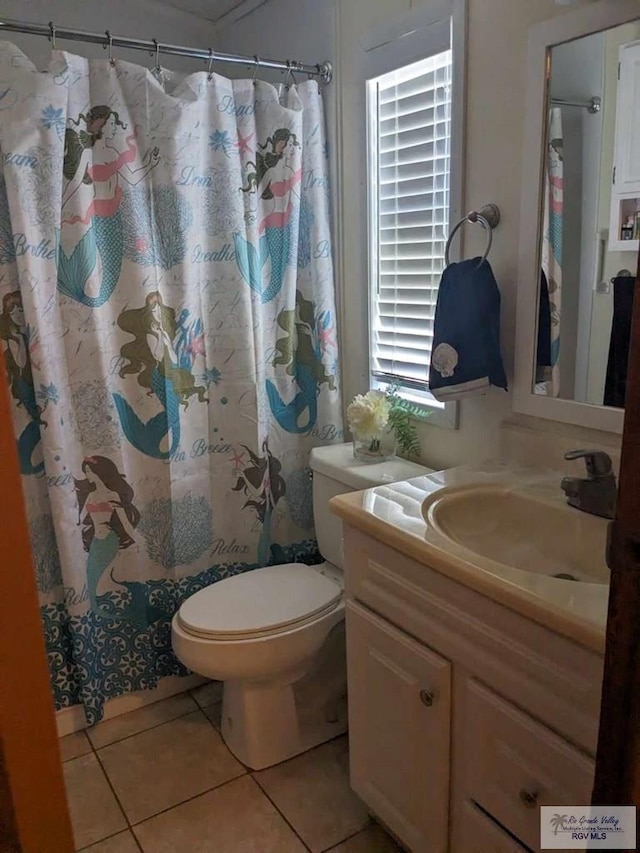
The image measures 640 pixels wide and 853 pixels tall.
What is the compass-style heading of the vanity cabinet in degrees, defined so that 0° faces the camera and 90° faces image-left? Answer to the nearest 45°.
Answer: approximately 45°

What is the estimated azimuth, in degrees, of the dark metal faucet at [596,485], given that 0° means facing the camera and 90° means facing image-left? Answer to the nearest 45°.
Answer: approximately 90°

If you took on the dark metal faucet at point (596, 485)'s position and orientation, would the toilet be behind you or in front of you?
in front

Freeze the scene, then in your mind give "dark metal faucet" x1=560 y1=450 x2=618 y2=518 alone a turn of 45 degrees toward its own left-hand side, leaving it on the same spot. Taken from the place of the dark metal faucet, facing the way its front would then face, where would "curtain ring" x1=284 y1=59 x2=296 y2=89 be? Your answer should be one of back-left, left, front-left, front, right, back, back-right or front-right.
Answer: right

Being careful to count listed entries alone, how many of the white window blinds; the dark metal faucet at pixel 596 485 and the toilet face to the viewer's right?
0

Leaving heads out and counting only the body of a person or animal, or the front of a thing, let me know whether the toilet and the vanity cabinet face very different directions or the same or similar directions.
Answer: same or similar directions

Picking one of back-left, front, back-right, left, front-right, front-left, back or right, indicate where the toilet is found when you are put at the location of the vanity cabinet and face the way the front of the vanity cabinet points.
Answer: right

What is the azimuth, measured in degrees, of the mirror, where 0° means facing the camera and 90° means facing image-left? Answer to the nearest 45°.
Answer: approximately 45°

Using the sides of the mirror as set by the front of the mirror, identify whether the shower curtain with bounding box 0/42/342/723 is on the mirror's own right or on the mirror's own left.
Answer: on the mirror's own right

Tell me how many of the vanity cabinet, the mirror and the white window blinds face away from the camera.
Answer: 0

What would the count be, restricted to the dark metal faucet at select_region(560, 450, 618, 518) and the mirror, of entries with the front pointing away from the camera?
0

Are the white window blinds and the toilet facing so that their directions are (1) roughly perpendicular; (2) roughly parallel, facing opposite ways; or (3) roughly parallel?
roughly parallel

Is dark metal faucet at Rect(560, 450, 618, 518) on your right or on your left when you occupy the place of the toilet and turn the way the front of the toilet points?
on your left
